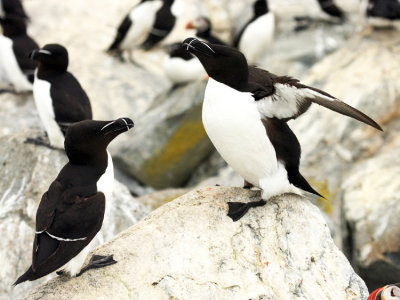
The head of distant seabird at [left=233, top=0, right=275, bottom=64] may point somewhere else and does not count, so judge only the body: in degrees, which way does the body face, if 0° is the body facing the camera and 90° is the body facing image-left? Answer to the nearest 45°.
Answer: approximately 315°

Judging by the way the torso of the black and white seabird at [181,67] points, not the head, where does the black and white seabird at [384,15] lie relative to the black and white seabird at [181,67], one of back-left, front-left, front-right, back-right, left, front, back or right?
back

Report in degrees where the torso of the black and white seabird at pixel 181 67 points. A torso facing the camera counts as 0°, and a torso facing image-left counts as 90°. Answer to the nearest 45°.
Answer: approximately 90°

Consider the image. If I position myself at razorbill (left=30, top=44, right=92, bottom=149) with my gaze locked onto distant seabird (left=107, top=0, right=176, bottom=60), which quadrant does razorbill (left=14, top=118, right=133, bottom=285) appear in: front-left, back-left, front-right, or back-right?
back-right

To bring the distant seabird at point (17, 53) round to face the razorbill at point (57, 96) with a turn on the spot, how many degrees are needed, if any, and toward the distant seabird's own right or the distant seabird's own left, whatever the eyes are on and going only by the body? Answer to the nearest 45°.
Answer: approximately 90° to the distant seabird's own left

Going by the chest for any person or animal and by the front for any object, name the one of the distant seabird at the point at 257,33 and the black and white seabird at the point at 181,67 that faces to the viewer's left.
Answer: the black and white seabird
